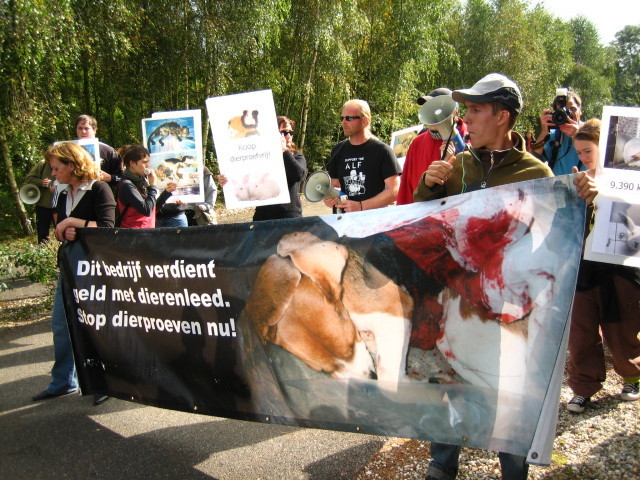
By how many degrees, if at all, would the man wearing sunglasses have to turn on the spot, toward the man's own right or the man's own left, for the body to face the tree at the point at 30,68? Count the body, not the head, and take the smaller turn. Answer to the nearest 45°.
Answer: approximately 90° to the man's own right

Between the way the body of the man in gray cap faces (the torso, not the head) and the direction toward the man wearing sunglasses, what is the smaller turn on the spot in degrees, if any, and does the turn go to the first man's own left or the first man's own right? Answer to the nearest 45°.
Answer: approximately 135° to the first man's own right

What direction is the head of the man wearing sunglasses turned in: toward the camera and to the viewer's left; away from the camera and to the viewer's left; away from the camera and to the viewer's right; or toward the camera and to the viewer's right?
toward the camera and to the viewer's left

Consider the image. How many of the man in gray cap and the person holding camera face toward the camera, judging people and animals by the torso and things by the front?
2

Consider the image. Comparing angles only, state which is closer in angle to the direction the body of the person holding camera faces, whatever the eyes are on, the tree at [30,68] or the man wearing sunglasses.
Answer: the man wearing sunglasses

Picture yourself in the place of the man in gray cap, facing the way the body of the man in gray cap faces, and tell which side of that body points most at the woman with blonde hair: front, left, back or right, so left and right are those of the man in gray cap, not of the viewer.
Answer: right

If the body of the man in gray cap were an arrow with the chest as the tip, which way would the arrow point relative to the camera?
toward the camera

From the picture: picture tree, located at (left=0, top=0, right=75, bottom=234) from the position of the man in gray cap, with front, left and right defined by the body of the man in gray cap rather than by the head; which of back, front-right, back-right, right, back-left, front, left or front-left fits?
back-right

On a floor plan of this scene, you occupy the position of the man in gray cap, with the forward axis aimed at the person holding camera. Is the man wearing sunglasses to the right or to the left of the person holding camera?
left

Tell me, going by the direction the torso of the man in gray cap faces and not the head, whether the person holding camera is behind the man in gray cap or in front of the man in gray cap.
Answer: behind

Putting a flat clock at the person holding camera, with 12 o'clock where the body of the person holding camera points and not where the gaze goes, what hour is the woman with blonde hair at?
The woman with blonde hair is roughly at 2 o'clock from the person holding camera.

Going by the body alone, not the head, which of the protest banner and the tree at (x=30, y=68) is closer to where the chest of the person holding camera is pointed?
the protest banner

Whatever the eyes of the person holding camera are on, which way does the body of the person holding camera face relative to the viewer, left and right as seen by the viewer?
facing the viewer
